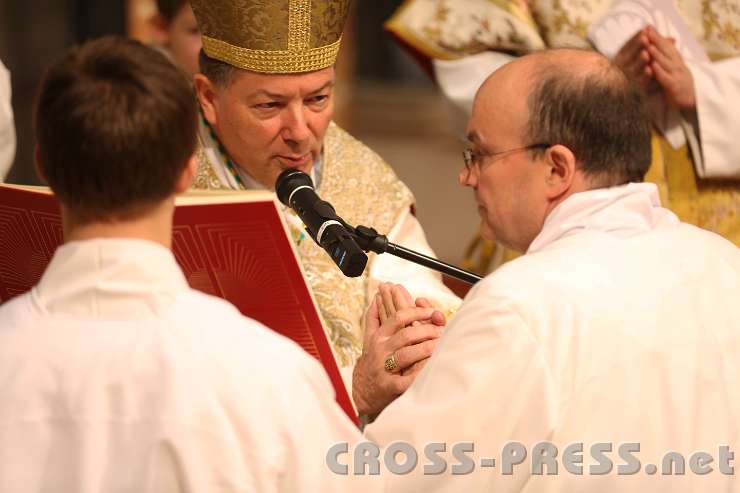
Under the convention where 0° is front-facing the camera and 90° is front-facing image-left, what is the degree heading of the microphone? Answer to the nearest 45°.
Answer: approximately 135°

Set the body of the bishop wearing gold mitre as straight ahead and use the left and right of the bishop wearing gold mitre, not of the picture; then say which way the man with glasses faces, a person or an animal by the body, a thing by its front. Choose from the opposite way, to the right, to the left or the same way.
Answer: the opposite way

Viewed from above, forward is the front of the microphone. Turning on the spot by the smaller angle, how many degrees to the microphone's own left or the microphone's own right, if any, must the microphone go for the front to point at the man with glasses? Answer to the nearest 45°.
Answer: approximately 180°

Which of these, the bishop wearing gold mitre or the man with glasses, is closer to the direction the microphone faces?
the bishop wearing gold mitre

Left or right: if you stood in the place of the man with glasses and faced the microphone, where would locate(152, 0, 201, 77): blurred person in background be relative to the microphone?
right

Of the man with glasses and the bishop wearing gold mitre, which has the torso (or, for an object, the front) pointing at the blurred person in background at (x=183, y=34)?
the man with glasses

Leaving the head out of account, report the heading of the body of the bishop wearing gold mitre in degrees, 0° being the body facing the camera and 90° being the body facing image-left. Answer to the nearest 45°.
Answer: approximately 315°

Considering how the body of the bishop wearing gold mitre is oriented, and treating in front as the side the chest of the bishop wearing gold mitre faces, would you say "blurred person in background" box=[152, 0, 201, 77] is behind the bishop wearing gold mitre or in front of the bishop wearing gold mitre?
behind

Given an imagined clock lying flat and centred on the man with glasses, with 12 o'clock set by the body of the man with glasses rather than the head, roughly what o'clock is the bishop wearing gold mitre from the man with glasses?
The bishop wearing gold mitre is roughly at 12 o'clock from the man with glasses.

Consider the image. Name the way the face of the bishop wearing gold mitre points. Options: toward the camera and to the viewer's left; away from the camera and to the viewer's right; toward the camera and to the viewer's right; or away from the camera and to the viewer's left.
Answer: toward the camera and to the viewer's right

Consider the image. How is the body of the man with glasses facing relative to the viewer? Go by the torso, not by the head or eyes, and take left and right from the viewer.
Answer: facing away from the viewer and to the left of the viewer
